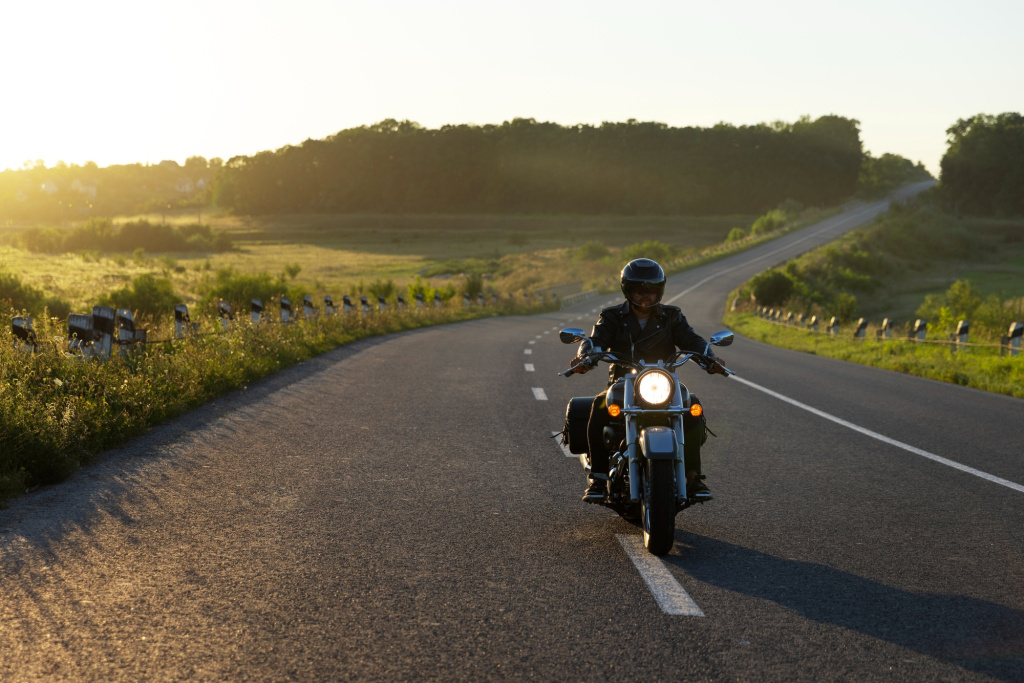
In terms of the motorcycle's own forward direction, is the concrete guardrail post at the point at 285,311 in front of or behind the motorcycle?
behind

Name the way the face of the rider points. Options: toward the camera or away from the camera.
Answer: toward the camera

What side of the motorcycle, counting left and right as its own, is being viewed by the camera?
front

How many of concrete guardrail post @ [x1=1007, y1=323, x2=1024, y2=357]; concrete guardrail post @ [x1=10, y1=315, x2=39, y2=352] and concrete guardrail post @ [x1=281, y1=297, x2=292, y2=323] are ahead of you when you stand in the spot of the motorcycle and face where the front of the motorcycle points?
0

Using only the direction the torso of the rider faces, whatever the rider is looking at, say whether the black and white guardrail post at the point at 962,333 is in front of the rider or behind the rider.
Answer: behind

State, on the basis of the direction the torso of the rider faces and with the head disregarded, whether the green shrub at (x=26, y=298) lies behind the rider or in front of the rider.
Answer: behind

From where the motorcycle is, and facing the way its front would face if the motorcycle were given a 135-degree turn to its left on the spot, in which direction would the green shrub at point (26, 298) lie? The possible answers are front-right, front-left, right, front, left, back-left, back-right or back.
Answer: left

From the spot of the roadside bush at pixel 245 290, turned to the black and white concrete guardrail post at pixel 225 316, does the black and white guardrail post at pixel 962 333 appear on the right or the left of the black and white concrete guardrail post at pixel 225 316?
left

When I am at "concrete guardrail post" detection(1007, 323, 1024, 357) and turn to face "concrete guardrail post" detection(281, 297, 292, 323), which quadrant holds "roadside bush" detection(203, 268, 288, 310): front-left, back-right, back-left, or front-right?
front-right

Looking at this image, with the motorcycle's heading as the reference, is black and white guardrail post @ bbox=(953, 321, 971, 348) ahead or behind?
behind

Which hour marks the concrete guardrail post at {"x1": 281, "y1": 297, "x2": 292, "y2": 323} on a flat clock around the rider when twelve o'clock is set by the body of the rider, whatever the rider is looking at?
The concrete guardrail post is roughly at 5 o'clock from the rider.

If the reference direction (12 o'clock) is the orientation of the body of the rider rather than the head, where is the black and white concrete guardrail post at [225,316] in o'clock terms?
The black and white concrete guardrail post is roughly at 5 o'clock from the rider.

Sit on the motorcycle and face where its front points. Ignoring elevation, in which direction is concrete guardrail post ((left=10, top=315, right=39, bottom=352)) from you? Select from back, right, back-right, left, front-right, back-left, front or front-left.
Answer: back-right

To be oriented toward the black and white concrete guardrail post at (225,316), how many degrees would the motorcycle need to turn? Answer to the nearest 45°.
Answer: approximately 135° to its right

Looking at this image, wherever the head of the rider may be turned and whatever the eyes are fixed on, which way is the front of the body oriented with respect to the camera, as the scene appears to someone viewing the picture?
toward the camera
